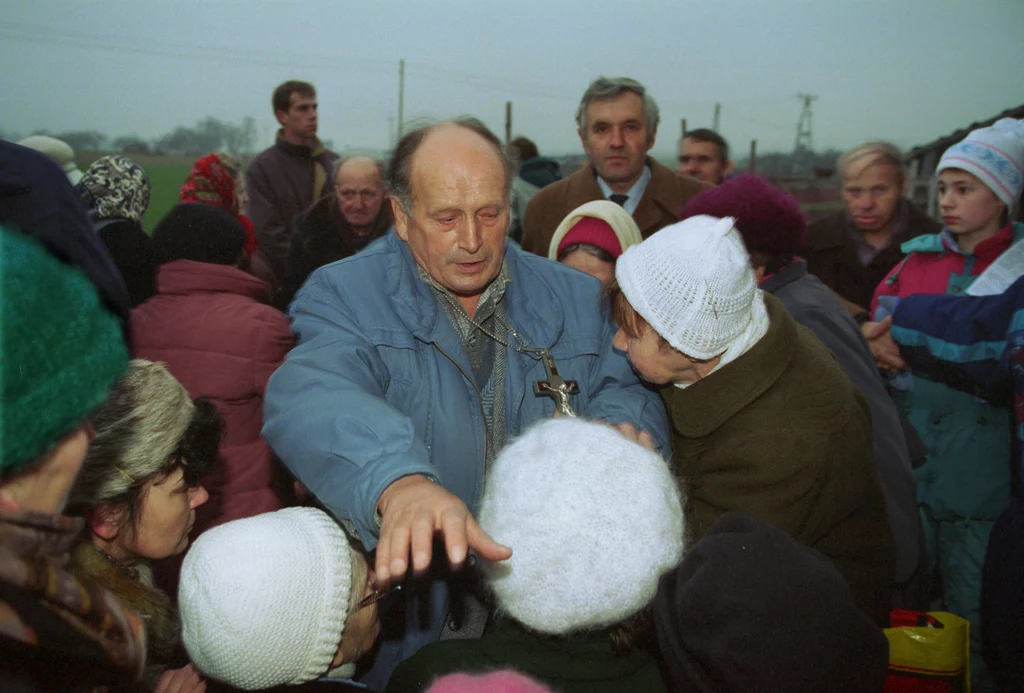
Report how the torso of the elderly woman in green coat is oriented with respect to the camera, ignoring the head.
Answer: to the viewer's left

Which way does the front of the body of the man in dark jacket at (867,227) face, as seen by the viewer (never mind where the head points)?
toward the camera

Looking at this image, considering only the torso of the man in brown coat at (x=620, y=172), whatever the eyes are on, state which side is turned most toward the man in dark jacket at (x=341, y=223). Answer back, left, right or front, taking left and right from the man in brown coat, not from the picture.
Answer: right

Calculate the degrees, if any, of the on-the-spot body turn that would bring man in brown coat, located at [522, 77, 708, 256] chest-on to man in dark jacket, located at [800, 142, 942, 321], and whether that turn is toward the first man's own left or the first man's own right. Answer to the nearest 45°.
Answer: approximately 90° to the first man's own left

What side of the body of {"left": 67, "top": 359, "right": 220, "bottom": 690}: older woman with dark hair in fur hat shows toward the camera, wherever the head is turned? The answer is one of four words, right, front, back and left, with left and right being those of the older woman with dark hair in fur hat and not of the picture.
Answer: right

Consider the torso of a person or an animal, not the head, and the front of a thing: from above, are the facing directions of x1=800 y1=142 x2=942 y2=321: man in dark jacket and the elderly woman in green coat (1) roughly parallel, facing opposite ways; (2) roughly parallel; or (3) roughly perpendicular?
roughly perpendicular

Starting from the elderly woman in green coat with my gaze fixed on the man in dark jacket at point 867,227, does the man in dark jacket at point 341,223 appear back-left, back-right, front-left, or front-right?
front-left

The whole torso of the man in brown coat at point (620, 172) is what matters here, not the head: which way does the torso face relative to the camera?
toward the camera

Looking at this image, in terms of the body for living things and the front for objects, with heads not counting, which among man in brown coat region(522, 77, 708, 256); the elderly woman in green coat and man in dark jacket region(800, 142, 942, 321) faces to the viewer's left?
the elderly woman in green coat

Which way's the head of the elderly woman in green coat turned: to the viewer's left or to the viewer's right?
to the viewer's left

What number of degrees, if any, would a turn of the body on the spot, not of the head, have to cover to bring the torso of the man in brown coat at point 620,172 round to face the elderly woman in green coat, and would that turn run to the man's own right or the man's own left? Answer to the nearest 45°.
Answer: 0° — they already face them

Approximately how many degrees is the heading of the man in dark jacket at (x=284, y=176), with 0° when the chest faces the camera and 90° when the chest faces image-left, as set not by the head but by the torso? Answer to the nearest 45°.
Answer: approximately 315°

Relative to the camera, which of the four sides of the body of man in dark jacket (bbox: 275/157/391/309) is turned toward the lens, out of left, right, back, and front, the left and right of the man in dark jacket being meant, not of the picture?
front
